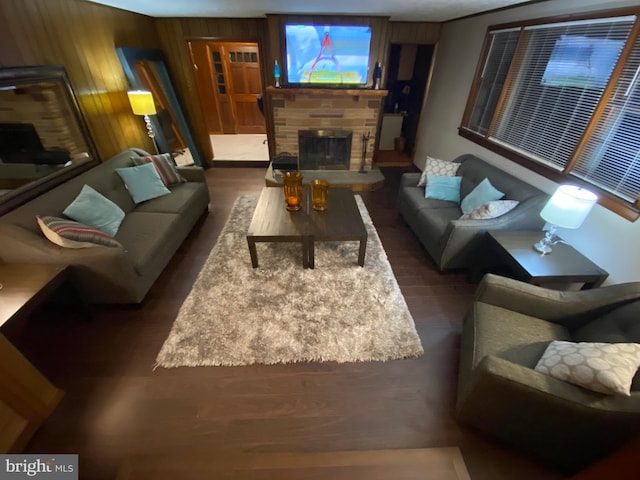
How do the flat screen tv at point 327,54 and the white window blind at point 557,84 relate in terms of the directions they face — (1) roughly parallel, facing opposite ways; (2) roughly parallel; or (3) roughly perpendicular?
roughly perpendicular

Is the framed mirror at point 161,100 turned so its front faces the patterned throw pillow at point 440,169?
yes

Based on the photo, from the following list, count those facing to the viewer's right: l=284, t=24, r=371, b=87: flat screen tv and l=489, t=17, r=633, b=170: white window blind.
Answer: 0

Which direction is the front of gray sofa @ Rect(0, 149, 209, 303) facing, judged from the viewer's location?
facing the viewer and to the right of the viewer

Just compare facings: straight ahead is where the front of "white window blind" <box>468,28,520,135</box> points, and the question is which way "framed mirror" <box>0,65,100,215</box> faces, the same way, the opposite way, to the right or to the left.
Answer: the opposite way

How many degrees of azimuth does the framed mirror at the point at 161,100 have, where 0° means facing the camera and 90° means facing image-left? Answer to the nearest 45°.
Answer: approximately 315°

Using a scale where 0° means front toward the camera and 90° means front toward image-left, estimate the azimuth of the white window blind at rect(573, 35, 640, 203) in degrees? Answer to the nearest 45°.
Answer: approximately 45°

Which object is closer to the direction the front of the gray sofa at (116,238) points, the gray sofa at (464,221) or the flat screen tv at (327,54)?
the gray sofa

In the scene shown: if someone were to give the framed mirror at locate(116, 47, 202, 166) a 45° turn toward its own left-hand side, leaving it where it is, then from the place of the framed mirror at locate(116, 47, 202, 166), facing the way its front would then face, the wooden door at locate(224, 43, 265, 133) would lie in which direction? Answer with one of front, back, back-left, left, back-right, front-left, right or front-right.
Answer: front-left

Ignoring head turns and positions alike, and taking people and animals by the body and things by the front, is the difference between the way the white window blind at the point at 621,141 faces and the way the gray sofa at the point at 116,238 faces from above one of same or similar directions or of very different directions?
very different directions

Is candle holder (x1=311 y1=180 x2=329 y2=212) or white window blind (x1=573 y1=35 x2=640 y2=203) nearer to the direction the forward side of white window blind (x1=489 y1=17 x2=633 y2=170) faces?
the candle holder

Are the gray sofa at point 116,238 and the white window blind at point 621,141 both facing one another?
yes

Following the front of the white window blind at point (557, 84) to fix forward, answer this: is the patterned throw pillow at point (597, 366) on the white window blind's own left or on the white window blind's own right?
on the white window blind's own left

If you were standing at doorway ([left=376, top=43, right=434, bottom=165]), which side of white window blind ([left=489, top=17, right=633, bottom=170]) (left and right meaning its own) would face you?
right

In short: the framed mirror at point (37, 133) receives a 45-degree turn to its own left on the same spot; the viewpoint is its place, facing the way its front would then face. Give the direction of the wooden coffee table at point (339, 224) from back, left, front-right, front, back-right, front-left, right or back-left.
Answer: front-right

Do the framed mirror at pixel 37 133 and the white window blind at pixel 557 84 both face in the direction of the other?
yes
